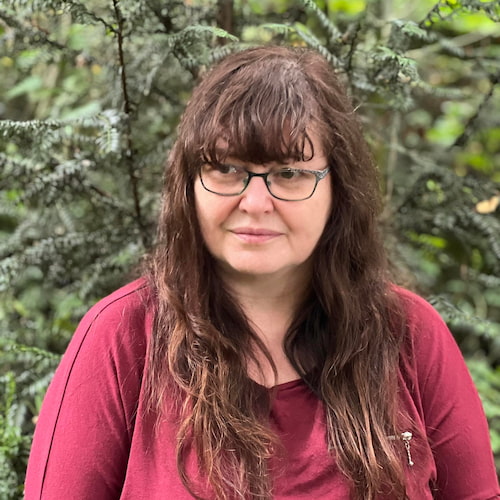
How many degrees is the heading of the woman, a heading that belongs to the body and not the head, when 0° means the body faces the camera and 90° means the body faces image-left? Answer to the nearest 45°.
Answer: approximately 0°
